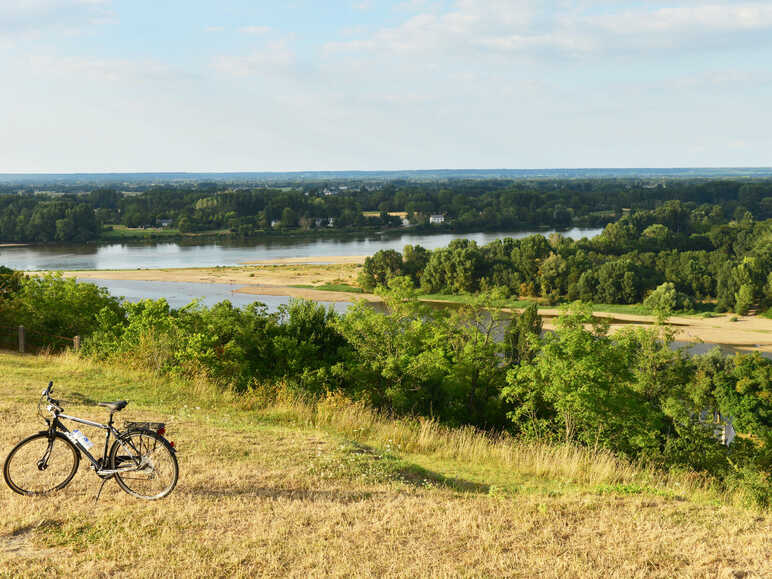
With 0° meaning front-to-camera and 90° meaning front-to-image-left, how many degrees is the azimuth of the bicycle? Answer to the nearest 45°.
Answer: approximately 90°
